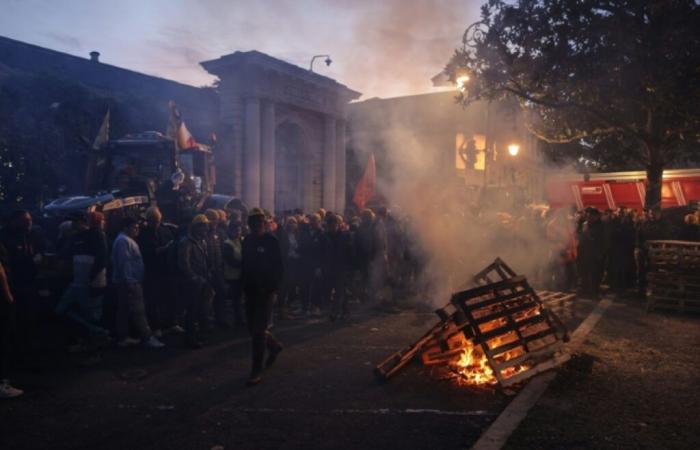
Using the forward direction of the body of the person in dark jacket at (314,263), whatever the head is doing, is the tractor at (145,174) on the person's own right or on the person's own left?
on the person's own right

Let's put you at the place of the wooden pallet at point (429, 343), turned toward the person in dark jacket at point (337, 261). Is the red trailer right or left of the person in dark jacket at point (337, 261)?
right

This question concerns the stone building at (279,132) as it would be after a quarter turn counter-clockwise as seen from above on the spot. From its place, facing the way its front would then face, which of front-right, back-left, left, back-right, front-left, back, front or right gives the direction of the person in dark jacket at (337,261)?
back-right

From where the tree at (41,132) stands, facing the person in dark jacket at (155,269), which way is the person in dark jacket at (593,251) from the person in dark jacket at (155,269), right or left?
left

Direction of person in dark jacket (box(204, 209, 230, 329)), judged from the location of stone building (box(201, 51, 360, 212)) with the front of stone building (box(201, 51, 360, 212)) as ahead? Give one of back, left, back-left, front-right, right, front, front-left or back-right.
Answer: front-right

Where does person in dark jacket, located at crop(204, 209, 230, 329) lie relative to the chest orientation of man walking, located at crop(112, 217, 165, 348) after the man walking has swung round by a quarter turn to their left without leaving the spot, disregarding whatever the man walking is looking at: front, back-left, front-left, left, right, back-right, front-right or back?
front-right

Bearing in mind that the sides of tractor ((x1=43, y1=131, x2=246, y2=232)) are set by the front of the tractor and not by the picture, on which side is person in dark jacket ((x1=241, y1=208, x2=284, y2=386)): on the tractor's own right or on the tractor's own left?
on the tractor's own left
